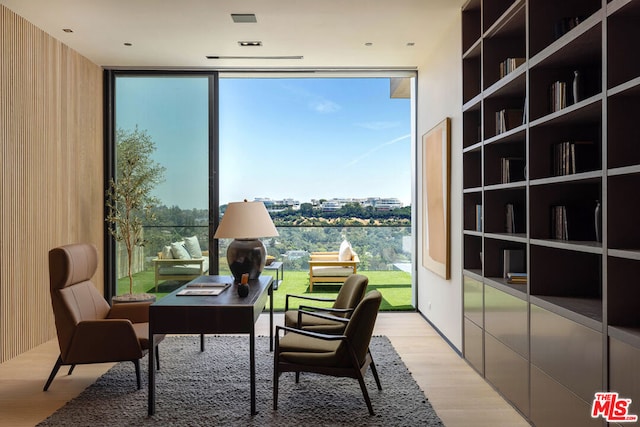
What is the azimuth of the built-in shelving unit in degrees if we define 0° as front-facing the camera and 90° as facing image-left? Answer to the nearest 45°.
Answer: approximately 45°

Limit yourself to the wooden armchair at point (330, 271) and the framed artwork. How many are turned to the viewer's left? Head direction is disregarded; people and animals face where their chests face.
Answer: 2

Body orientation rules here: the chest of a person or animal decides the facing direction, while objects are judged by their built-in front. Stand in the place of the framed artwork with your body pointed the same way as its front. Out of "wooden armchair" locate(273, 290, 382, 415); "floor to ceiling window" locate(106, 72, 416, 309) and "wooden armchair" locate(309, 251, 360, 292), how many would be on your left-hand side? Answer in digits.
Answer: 1

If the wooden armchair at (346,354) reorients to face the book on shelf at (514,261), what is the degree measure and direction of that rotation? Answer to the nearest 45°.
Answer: approximately 135° to its right

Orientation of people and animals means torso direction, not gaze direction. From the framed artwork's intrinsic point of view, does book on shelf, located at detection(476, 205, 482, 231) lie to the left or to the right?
on its left

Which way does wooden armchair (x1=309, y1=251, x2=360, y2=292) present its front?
to the viewer's left

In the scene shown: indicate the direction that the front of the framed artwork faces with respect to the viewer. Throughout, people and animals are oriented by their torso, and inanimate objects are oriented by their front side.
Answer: facing to the left of the viewer

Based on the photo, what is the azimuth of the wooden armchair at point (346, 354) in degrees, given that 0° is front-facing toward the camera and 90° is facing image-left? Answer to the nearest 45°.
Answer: approximately 90°
